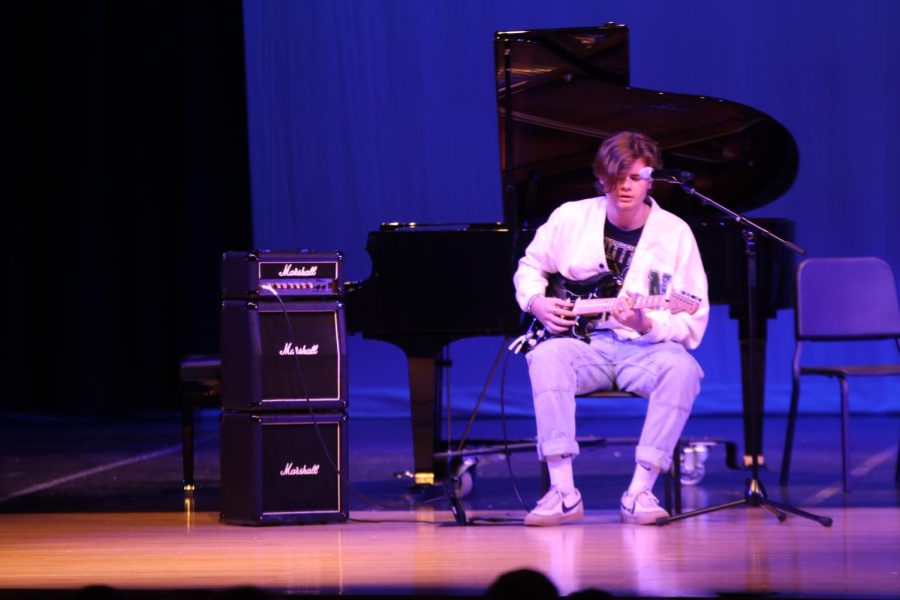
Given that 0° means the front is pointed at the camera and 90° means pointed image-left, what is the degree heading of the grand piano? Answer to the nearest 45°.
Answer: approximately 90°

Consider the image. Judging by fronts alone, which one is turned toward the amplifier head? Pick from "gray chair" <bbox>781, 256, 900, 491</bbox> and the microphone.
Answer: the microphone

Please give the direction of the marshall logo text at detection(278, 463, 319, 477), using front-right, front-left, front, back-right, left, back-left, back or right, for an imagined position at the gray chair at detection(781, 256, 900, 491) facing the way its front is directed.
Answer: right

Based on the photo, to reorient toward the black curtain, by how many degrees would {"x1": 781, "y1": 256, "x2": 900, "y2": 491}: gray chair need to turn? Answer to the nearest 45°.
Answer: approximately 180°

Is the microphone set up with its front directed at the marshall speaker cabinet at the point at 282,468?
yes

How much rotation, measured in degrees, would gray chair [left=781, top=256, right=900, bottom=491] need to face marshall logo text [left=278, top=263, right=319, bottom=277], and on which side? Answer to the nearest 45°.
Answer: approximately 90° to its right

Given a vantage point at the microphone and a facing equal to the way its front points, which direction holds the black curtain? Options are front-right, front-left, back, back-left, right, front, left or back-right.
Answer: front-right

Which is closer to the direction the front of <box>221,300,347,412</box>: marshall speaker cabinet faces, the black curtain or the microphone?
the microphone

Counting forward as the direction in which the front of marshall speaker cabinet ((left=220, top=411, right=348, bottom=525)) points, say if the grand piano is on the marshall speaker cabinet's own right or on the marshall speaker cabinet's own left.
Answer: on the marshall speaker cabinet's own left

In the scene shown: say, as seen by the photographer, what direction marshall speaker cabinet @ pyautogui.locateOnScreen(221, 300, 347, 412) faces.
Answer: facing the viewer and to the right of the viewer

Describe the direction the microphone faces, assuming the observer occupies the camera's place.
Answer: facing to the left of the viewer

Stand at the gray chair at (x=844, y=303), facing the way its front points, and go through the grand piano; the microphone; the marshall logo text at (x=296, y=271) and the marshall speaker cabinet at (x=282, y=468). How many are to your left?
0

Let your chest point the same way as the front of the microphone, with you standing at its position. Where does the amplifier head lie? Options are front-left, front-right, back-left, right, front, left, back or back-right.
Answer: front

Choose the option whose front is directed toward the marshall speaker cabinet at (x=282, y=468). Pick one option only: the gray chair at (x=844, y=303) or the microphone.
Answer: the microphone
